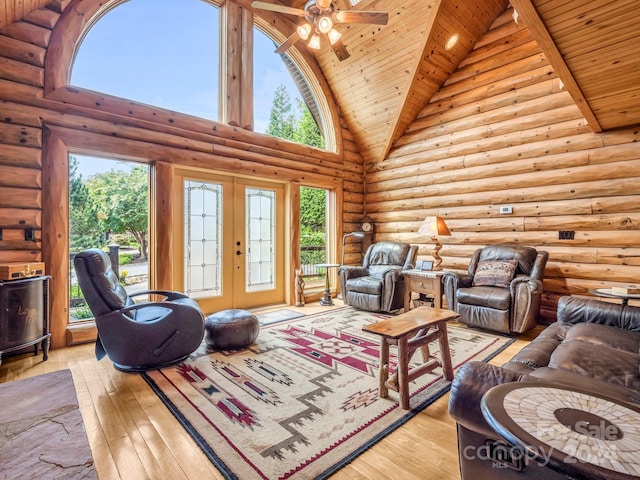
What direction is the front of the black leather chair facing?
to the viewer's right

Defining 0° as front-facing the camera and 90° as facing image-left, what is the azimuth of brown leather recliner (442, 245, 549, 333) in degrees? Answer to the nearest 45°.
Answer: approximately 45°

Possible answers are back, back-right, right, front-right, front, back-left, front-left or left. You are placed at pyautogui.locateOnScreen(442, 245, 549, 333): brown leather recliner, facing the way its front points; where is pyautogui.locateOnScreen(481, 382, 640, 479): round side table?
front-left

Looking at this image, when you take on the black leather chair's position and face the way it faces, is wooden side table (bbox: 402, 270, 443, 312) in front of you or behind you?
in front

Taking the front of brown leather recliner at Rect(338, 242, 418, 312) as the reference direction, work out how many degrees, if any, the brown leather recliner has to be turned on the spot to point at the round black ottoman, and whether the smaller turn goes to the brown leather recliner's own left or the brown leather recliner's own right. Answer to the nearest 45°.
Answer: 0° — it already faces it

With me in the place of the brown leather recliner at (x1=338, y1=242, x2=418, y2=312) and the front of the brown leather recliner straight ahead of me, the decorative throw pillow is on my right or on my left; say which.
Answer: on my left

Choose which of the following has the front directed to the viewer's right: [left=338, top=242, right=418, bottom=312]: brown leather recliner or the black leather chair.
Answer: the black leather chair

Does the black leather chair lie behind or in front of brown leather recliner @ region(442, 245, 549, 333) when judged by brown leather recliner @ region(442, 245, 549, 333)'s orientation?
in front

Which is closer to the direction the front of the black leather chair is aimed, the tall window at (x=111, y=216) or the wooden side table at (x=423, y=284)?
the wooden side table

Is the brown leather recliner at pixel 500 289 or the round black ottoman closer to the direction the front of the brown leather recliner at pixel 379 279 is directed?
the round black ottoman

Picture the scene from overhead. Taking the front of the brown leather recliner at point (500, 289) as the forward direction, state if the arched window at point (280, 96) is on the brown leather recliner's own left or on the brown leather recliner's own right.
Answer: on the brown leather recliner's own right

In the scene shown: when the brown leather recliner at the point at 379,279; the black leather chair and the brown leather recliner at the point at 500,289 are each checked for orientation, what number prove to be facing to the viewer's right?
1

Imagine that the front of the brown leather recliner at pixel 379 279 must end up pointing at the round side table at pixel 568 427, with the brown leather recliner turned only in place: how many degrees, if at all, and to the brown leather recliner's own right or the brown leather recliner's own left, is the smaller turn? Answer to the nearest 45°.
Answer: approximately 45° to the brown leather recliner's own left
